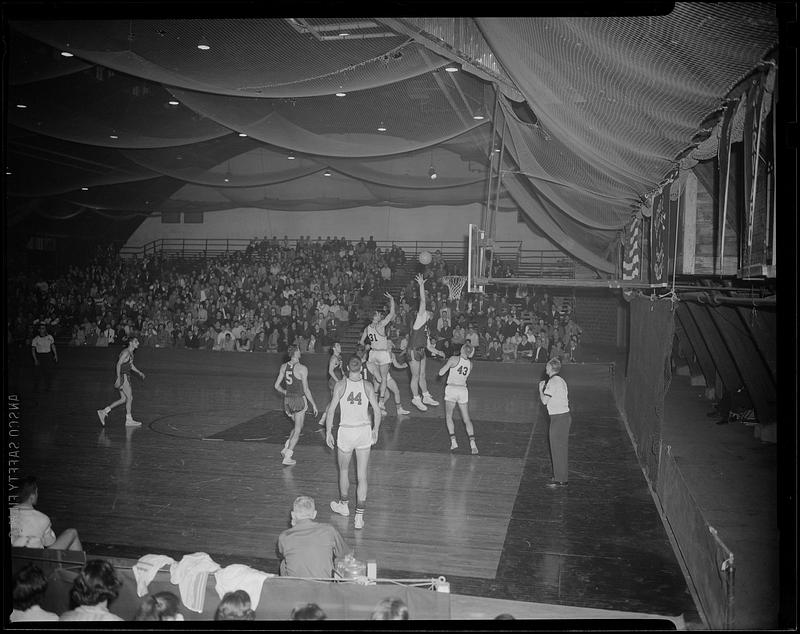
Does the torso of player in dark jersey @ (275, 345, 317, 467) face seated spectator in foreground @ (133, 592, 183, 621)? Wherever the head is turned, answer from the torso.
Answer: no

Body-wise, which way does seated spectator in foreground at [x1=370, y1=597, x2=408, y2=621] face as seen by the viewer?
away from the camera

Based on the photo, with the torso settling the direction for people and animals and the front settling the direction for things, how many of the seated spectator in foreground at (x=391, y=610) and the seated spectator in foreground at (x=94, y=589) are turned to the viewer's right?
0

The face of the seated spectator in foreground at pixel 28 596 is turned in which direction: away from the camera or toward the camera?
away from the camera

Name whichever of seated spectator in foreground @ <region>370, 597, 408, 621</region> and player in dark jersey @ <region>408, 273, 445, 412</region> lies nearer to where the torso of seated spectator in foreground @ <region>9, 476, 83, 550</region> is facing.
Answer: the player in dark jersey

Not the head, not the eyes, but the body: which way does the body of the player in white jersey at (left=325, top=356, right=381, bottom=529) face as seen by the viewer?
away from the camera

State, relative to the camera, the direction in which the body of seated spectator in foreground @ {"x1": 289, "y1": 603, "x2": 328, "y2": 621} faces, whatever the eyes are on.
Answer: away from the camera

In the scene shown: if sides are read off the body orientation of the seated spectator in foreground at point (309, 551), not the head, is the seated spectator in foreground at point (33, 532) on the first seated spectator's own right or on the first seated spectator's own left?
on the first seated spectator's own left

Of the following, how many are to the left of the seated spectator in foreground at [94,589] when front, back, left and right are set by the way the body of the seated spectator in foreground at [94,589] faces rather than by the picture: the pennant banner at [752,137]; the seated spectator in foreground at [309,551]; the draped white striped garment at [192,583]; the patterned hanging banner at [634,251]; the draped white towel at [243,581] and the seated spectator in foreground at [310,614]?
0

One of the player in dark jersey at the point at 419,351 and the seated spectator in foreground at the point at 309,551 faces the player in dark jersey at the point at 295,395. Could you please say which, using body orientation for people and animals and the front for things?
the seated spectator in foreground

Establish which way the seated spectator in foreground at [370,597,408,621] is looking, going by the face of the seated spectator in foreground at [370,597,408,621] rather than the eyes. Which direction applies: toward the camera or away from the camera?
away from the camera

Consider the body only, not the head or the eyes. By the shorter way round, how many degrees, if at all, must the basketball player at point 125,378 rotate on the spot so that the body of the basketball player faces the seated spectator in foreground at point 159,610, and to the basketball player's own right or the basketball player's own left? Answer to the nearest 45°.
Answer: approximately 90° to the basketball player's own right

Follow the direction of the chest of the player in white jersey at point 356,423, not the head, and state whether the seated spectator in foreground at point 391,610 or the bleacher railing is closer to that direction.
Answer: the bleacher railing

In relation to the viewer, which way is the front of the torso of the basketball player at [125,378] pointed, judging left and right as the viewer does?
facing to the right of the viewer

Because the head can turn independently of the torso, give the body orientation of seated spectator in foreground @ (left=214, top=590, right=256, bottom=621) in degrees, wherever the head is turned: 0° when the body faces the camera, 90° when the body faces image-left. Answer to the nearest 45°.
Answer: approximately 180°

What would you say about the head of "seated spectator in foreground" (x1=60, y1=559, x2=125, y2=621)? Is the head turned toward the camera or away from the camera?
away from the camera
